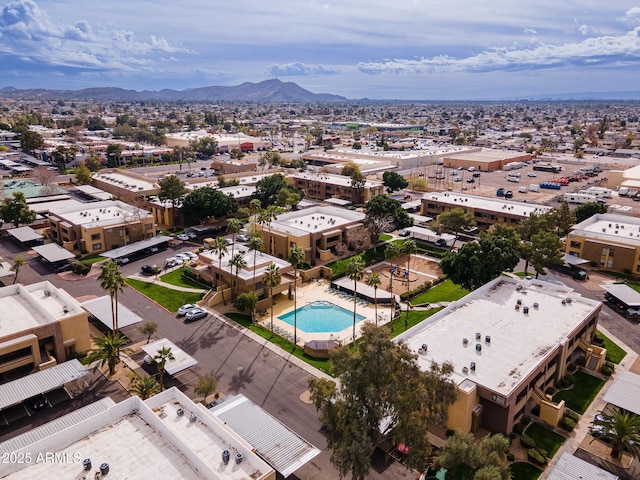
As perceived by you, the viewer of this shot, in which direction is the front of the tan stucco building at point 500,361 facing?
facing the viewer and to the right of the viewer

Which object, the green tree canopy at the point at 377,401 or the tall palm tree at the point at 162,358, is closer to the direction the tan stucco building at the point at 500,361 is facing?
the green tree canopy

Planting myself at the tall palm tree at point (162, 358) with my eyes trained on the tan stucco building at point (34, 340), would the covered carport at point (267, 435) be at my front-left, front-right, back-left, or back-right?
back-left

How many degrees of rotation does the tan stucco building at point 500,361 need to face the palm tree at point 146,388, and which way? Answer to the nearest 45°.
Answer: approximately 90° to its right

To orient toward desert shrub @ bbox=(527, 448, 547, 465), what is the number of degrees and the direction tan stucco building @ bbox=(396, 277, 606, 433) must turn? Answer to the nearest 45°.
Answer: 0° — it already faces it

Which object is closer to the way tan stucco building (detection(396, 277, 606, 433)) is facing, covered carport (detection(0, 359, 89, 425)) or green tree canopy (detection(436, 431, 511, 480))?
the green tree canopy

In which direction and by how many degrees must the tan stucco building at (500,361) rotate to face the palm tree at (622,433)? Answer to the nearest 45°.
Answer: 0° — it already faces it

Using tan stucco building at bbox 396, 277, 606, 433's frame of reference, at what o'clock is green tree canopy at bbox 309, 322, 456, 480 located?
The green tree canopy is roughly at 2 o'clock from the tan stucco building.

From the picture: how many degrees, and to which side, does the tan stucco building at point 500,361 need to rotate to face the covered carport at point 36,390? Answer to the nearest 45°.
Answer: approximately 90° to its right

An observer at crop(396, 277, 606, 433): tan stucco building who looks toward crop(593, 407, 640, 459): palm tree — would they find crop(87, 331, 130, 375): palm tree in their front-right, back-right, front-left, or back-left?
back-right

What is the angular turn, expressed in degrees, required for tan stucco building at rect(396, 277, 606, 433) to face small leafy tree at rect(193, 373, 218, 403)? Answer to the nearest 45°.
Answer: approximately 90° to its right

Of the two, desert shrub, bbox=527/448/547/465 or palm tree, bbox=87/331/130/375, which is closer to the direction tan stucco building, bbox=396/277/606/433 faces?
the desert shrub

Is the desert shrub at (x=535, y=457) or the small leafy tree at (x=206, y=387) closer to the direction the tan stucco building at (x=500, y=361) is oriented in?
the desert shrub
